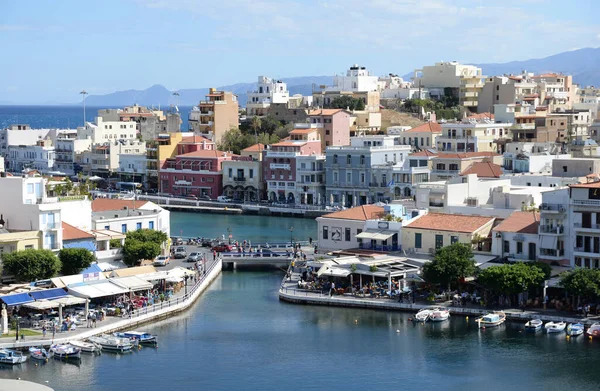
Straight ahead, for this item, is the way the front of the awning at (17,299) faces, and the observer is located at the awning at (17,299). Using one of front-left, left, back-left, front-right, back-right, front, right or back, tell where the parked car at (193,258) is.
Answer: left

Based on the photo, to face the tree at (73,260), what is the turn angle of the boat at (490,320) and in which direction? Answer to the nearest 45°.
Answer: approximately 45° to its right

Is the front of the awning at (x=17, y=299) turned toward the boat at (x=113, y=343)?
yes

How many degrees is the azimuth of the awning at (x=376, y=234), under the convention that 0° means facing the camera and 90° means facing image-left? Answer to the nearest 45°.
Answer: approximately 45°

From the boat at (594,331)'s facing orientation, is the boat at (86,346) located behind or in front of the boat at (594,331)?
in front

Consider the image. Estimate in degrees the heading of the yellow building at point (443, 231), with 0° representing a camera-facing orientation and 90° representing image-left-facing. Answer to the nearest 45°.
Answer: approximately 45°

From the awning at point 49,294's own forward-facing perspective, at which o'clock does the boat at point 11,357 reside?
The boat is roughly at 2 o'clock from the awning.

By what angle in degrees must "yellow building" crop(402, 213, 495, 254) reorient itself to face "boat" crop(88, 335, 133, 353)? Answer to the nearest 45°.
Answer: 0° — it already faces it

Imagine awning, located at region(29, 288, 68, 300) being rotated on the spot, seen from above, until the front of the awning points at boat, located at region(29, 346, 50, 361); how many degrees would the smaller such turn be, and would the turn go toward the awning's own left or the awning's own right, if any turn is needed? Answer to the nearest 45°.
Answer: approximately 45° to the awning's own right

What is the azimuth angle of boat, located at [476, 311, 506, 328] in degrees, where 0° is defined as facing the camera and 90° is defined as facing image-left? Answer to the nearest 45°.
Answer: approximately 45°

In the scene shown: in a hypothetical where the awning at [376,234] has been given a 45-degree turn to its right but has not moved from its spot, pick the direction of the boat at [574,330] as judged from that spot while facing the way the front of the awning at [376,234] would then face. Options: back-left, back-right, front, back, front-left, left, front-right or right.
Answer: back-left

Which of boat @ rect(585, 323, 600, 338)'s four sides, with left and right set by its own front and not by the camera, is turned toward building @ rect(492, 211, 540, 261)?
right
